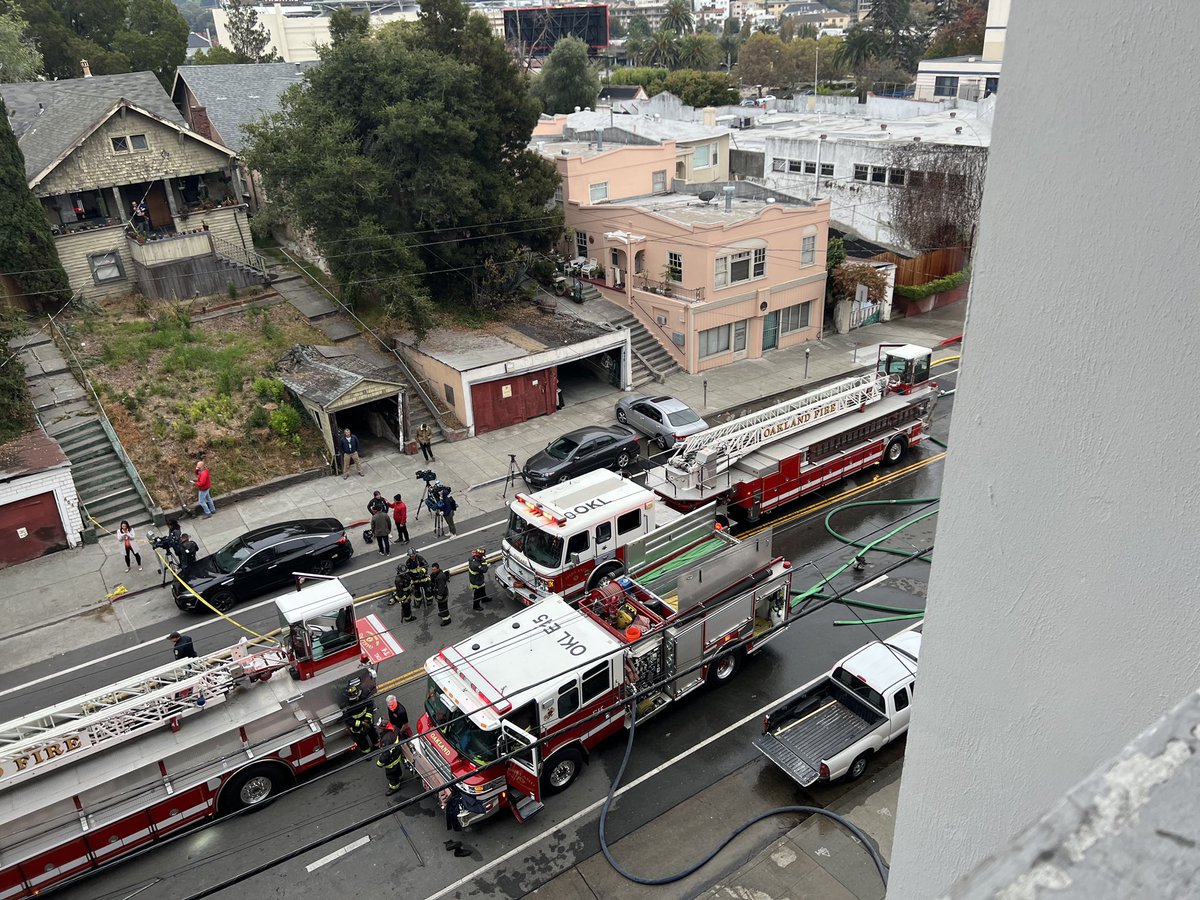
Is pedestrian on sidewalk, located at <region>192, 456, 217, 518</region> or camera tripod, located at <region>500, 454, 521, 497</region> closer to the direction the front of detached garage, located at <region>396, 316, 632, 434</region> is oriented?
the camera tripod

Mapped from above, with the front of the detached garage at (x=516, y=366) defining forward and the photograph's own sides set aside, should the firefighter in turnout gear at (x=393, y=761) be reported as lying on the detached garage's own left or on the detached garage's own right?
on the detached garage's own right

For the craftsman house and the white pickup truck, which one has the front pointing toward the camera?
the craftsman house

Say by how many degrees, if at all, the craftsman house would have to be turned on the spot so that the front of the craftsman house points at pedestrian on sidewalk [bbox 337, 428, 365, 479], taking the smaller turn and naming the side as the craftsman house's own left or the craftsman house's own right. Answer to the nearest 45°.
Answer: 0° — it already faces them

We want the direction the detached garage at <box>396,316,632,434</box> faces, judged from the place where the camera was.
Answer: facing the viewer and to the right of the viewer

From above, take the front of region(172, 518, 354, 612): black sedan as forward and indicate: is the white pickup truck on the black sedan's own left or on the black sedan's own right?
on the black sedan's own left

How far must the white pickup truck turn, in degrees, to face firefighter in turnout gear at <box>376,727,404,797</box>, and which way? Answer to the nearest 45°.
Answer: approximately 135° to its left

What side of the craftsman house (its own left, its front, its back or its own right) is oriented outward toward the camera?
front

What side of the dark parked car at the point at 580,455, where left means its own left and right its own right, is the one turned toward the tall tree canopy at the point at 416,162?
right

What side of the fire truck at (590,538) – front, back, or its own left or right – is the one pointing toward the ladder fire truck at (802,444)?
back

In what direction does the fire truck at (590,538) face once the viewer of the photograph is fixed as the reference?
facing the viewer and to the left of the viewer

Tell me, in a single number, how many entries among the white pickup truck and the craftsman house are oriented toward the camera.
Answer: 1

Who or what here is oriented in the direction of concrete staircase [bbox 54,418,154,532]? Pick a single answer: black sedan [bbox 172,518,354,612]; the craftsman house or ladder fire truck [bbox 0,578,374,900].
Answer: the craftsman house

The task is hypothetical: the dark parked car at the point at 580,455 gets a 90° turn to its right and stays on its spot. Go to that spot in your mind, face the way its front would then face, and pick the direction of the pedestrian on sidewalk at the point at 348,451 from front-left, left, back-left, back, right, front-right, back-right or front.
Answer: front-left
